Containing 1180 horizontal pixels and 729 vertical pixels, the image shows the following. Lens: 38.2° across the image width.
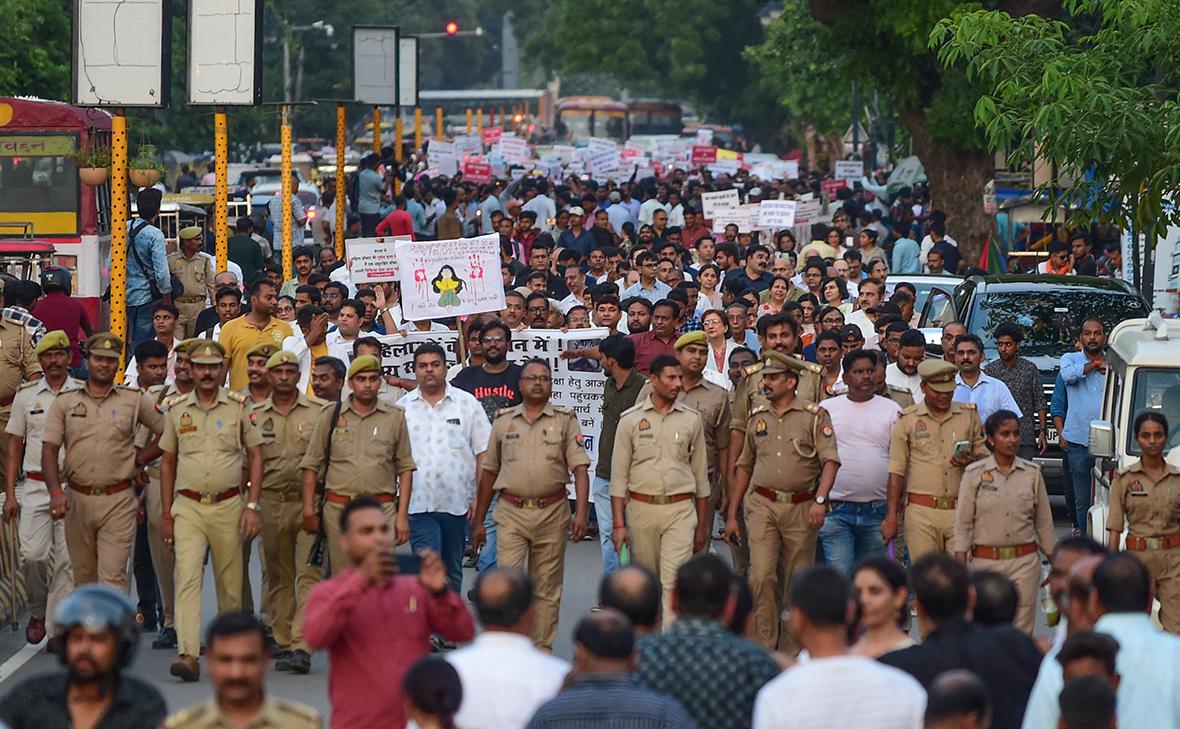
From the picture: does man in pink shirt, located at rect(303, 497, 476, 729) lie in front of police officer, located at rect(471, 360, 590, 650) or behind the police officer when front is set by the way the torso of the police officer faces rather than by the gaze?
in front

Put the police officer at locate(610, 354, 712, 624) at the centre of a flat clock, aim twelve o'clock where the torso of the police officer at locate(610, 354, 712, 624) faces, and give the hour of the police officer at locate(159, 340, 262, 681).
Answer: the police officer at locate(159, 340, 262, 681) is roughly at 3 o'clock from the police officer at locate(610, 354, 712, 624).

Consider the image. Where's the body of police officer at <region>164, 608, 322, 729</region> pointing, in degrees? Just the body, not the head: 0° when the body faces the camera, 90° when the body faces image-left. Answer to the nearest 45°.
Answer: approximately 0°

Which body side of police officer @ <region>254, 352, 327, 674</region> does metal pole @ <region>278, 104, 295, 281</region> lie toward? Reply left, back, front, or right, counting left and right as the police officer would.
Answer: back

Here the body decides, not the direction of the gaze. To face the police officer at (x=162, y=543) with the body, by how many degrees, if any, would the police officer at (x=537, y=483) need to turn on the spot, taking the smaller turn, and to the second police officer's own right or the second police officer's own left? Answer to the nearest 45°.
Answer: approximately 90° to the second police officer's own right

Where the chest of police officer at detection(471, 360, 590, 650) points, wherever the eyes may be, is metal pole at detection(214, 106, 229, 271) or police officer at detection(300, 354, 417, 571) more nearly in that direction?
the police officer

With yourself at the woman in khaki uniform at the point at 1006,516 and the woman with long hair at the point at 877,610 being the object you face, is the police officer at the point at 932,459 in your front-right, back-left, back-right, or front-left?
back-right

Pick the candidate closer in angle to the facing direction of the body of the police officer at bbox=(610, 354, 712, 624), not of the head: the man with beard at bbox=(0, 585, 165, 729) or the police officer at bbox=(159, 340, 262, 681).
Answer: the man with beard
